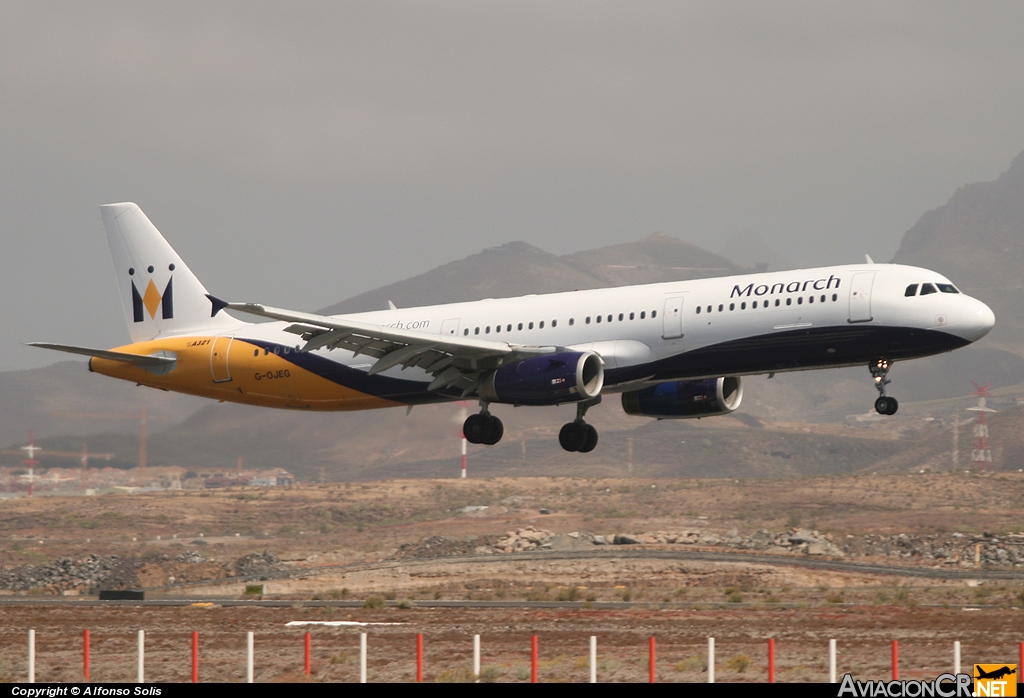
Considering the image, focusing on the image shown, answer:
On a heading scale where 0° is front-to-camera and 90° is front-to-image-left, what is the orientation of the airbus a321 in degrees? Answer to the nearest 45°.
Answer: approximately 315°
